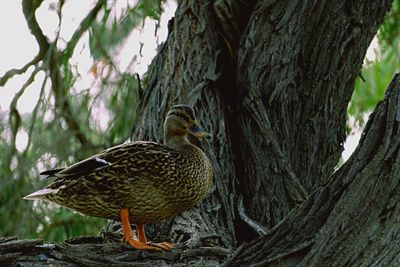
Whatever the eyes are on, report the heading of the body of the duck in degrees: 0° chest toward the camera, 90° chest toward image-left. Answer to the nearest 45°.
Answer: approximately 270°
